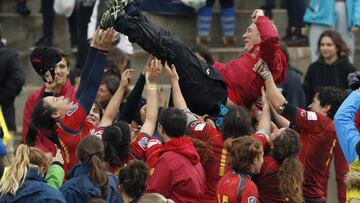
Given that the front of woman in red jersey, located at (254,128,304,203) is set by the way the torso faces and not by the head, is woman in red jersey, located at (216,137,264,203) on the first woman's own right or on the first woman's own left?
on the first woman's own left

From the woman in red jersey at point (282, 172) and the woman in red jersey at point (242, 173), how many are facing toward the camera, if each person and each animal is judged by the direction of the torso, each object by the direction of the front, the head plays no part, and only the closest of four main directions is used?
0

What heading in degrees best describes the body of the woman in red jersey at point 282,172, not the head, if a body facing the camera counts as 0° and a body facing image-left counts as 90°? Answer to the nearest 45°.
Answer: approximately 135°

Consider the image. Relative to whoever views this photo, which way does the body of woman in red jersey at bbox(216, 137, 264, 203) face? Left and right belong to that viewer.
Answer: facing away from the viewer and to the right of the viewer

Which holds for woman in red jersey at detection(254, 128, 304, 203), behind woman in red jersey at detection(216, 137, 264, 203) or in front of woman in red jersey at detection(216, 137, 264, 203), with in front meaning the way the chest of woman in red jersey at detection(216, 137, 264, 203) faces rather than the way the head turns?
in front
